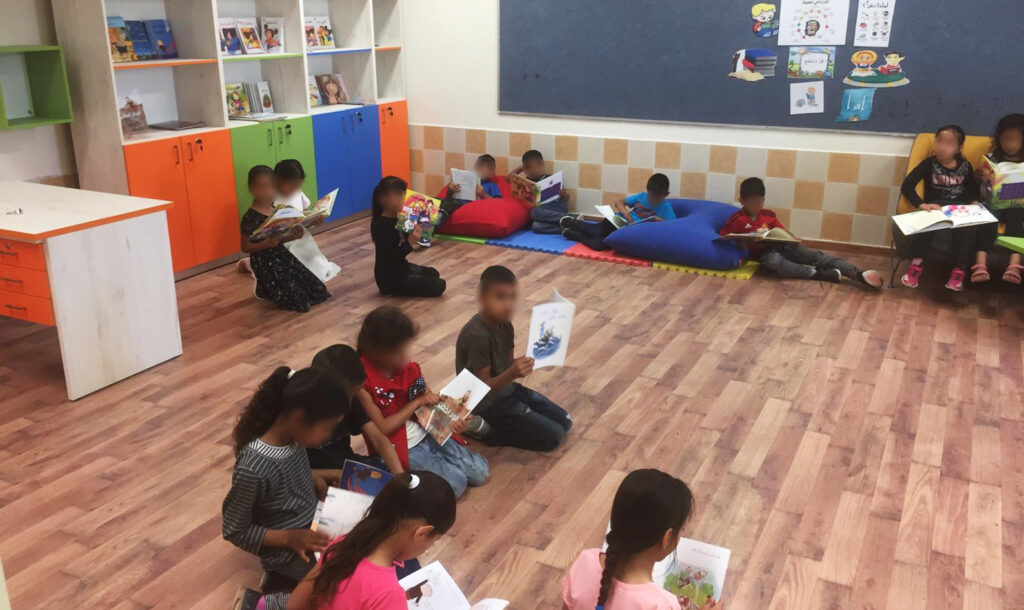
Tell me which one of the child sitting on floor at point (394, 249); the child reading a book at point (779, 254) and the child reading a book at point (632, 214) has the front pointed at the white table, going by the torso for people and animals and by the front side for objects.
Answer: the child reading a book at point (632, 214)

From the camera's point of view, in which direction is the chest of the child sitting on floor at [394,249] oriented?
to the viewer's right

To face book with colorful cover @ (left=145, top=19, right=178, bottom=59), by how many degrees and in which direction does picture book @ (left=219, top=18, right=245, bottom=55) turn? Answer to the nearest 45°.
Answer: approximately 45° to its right

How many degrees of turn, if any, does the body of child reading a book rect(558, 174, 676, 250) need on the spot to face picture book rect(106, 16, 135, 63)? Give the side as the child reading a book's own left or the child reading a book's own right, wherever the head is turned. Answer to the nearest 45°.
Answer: approximately 45° to the child reading a book's own right

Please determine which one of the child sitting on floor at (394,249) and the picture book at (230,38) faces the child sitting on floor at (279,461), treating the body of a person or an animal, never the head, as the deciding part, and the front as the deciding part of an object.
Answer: the picture book

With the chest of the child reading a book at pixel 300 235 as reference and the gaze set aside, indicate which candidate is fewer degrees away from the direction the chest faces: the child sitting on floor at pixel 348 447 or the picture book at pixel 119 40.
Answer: the child sitting on floor

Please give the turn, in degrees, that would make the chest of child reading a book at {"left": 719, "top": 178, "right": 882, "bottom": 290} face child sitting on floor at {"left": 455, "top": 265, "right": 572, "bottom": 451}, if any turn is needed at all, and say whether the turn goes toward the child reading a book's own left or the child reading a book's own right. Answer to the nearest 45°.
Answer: approximately 45° to the child reading a book's own right

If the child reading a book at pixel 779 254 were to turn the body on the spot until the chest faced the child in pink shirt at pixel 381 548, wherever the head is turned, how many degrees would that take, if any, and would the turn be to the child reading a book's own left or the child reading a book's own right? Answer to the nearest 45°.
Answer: approximately 45° to the child reading a book's own right

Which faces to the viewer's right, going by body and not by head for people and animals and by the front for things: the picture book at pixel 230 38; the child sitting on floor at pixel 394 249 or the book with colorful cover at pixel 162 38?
the child sitting on floor

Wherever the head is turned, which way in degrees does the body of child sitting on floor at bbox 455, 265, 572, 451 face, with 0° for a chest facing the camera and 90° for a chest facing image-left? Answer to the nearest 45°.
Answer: approximately 315°

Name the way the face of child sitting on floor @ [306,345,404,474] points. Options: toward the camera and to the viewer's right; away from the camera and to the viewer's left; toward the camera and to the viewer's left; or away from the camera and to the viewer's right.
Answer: away from the camera and to the viewer's right
